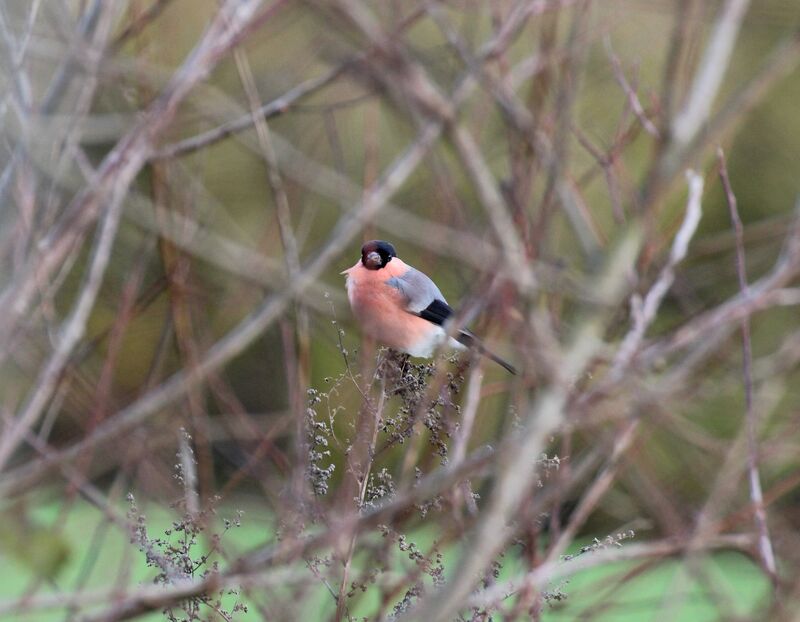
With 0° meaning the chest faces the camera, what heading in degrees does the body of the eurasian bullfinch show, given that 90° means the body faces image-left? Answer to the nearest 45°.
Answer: approximately 45°

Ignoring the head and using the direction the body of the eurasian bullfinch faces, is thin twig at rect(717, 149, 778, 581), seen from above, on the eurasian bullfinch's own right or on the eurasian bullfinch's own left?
on the eurasian bullfinch's own left
